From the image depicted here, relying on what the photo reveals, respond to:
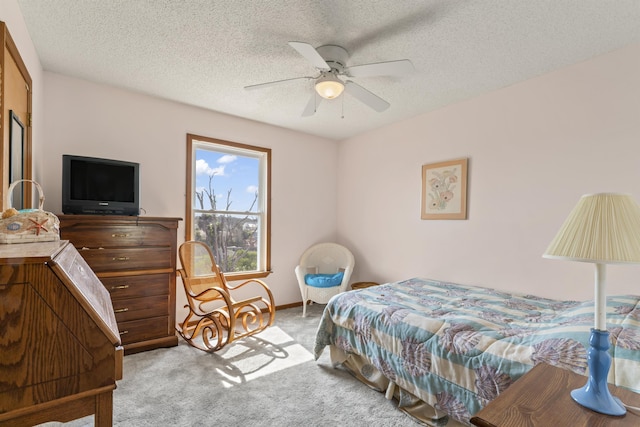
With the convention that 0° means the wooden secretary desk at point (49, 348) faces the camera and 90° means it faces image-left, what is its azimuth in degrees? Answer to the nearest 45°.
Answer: approximately 270°

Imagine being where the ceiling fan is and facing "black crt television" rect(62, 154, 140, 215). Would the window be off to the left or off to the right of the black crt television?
right

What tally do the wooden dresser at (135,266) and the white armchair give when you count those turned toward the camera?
2

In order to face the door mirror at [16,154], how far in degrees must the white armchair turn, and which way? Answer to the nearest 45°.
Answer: approximately 45° to its right

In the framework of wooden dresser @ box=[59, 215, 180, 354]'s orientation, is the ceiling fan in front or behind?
in front

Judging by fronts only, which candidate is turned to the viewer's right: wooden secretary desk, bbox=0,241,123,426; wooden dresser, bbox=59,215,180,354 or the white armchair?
wooden secretary desk, bbox=0,241,123,426

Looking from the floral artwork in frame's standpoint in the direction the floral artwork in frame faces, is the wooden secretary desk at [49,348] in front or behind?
in front

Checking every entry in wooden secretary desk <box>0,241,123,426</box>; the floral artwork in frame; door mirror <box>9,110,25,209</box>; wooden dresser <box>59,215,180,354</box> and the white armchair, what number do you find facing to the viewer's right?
2

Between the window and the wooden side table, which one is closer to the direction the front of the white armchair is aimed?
the wooden side table

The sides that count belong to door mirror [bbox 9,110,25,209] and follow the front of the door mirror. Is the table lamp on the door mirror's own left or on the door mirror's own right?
on the door mirror's own right

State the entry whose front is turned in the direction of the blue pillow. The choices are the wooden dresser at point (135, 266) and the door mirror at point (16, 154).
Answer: the door mirror

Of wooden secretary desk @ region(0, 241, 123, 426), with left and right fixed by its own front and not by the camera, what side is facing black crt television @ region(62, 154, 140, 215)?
left

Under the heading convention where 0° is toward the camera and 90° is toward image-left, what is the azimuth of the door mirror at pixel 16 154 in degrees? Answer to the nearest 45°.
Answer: approximately 270°

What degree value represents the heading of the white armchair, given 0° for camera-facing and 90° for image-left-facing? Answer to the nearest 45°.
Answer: approximately 0°
